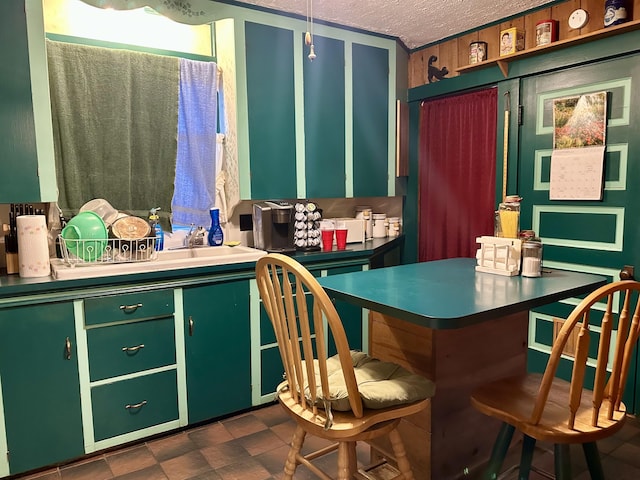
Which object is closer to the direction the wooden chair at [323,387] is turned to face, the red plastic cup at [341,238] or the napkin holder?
the napkin holder

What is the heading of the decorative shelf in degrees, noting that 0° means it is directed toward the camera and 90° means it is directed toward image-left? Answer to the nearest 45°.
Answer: approximately 45°

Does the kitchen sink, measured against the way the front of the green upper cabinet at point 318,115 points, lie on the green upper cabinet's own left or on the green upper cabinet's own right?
on the green upper cabinet's own right

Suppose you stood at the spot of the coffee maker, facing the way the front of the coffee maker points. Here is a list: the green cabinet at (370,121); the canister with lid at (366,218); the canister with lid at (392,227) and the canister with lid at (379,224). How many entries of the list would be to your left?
4

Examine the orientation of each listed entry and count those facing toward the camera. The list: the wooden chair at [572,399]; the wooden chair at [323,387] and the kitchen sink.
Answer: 1

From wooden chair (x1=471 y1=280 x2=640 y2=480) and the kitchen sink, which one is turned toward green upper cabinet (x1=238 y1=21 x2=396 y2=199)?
the wooden chair

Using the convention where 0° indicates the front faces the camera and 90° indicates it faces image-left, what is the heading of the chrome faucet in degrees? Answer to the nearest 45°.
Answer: approximately 315°

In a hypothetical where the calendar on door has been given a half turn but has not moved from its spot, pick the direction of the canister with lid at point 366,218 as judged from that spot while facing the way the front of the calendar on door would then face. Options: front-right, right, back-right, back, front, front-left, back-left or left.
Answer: back-left

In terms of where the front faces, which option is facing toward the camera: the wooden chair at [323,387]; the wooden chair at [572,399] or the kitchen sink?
the kitchen sink

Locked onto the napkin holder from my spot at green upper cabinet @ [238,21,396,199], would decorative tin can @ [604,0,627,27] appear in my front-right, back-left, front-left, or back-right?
front-left

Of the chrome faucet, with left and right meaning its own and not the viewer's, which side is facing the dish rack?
right

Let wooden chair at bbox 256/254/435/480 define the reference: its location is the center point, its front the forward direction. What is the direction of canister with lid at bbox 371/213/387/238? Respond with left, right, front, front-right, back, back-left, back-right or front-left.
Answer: front-left

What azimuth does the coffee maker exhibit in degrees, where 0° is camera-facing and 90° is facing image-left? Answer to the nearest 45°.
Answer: approximately 315°

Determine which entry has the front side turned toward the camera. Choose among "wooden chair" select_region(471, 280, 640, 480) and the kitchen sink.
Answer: the kitchen sink

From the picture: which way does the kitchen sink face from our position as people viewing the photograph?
facing the viewer
